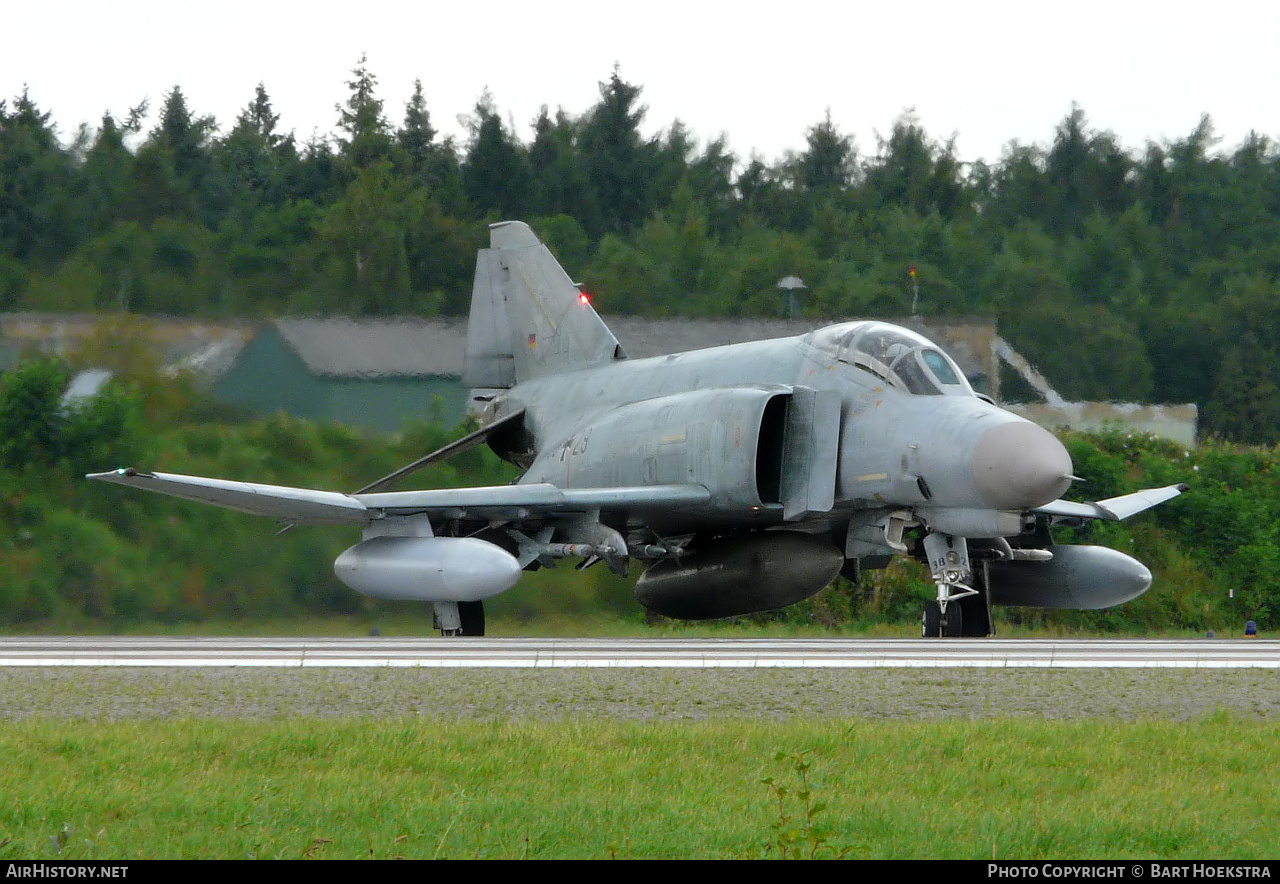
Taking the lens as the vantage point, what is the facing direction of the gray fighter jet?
facing the viewer and to the right of the viewer

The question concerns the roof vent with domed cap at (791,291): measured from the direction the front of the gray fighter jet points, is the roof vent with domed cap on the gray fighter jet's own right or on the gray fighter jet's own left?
on the gray fighter jet's own left
